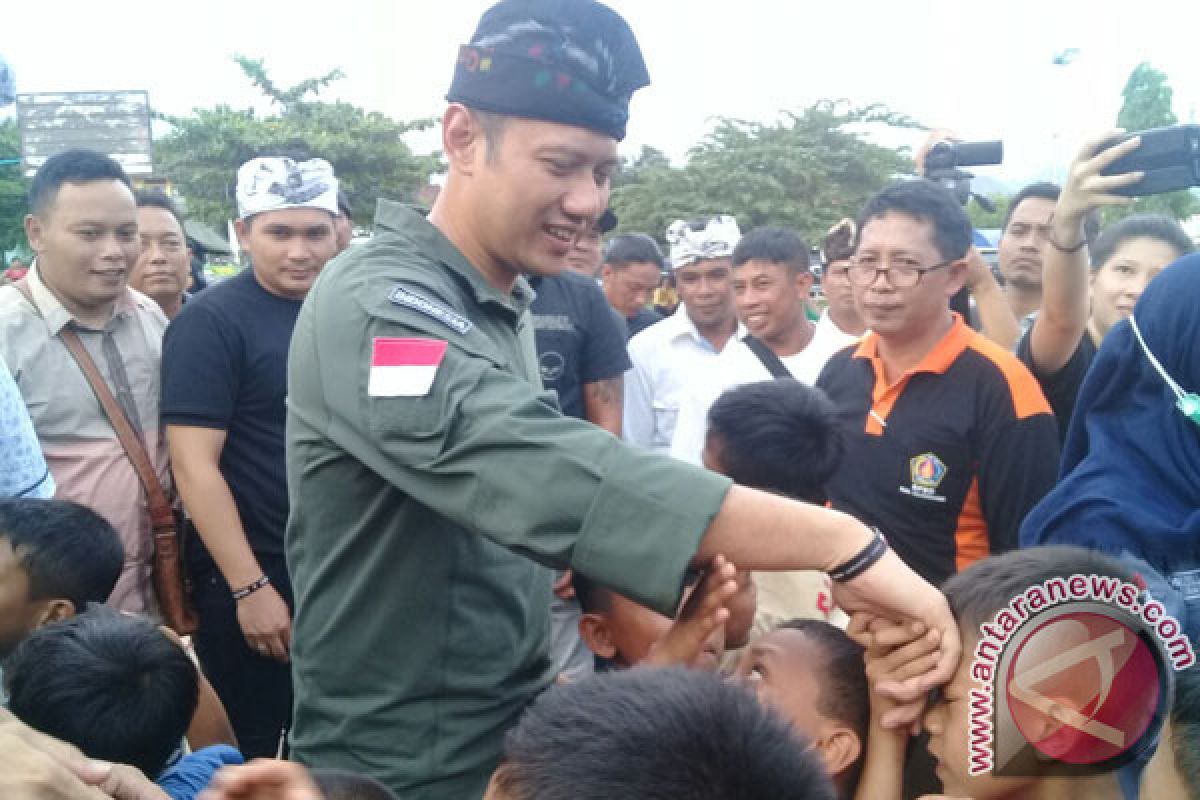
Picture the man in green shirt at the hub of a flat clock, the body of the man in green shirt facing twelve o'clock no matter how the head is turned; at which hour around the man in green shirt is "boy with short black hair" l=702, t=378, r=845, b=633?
The boy with short black hair is roughly at 10 o'clock from the man in green shirt.

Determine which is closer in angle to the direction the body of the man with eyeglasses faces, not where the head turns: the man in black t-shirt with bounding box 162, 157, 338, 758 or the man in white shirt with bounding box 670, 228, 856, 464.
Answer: the man in black t-shirt

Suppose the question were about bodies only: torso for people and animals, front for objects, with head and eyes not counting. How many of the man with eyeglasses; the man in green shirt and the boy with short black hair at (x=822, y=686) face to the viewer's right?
1

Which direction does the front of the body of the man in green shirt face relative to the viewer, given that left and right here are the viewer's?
facing to the right of the viewer

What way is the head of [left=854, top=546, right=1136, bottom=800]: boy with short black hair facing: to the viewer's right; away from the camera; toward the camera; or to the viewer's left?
to the viewer's left

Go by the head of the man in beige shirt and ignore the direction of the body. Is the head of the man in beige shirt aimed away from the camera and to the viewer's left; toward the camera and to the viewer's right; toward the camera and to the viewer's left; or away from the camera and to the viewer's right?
toward the camera and to the viewer's right

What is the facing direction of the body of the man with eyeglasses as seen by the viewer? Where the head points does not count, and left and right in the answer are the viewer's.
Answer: facing the viewer and to the left of the viewer

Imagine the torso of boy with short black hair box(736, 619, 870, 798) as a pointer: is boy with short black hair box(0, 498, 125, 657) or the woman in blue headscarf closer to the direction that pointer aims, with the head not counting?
the boy with short black hair
